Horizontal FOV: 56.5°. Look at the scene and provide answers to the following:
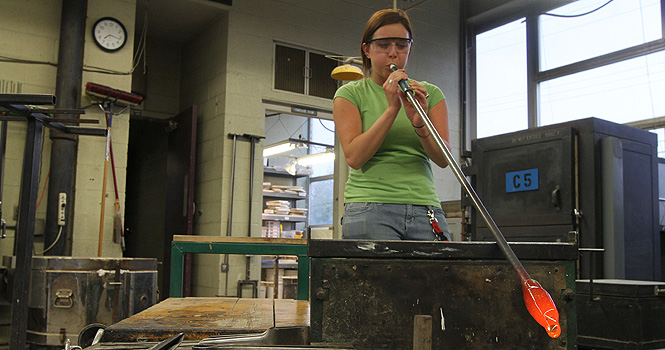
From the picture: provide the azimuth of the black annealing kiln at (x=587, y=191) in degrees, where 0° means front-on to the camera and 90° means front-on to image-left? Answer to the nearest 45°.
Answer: approximately 45°

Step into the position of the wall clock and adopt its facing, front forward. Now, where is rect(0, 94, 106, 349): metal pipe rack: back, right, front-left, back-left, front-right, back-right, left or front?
front

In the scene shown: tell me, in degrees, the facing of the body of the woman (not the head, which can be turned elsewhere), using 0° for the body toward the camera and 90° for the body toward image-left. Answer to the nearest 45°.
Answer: approximately 315°

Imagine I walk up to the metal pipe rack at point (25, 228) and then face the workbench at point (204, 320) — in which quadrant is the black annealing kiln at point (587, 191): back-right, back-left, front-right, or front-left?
front-left

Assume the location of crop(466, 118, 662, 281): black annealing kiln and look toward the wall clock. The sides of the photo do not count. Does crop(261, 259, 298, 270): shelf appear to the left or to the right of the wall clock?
right

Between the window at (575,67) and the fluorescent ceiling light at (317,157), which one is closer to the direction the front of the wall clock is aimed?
the window

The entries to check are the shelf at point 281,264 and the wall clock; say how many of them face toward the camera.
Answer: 2

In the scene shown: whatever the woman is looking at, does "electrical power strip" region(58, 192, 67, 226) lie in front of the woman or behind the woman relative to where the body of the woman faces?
behind

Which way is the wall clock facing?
toward the camera

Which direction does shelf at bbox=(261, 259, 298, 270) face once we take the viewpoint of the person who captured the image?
facing the viewer

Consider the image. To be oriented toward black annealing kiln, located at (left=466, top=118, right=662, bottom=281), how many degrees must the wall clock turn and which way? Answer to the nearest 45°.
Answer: approximately 45° to its left

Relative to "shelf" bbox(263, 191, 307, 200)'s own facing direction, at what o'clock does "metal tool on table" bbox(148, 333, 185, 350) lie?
The metal tool on table is roughly at 12 o'clock from the shelf.

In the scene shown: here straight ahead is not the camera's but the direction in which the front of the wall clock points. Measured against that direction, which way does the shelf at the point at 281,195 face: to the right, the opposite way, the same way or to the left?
the same way

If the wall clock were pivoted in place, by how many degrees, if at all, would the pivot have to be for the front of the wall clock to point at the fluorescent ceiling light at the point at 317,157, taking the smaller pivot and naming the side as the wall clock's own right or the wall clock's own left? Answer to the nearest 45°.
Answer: approximately 135° to the wall clock's own left

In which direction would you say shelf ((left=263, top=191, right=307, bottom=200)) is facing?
toward the camera
